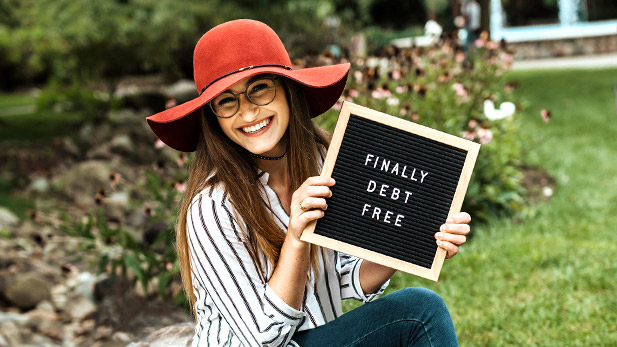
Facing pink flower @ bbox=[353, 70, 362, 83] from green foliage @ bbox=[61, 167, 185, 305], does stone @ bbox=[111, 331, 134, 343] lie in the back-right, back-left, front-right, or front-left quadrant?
back-right

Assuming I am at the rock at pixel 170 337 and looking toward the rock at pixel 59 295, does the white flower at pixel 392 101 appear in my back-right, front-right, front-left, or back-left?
front-right

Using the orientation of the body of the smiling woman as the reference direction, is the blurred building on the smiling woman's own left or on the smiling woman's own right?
on the smiling woman's own left

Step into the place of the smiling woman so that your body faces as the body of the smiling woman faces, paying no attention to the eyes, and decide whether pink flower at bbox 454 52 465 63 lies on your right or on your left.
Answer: on your left

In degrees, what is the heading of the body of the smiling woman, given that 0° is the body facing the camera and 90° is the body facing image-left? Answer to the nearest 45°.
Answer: approximately 315°

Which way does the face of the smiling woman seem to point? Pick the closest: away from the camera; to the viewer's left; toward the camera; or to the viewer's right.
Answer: toward the camera

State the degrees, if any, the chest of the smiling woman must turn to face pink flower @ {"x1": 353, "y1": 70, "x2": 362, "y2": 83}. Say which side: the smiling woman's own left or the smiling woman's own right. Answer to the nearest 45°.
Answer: approximately 135° to the smiling woman's own left

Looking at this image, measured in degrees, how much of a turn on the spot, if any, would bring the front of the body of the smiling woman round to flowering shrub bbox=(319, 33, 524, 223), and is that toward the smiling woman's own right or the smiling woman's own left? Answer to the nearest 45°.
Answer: approximately 135° to the smiling woman's own left

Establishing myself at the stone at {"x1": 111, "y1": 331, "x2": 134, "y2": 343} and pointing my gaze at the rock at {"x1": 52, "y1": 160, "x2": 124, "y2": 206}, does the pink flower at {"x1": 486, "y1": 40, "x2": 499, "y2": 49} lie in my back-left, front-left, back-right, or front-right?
front-right
